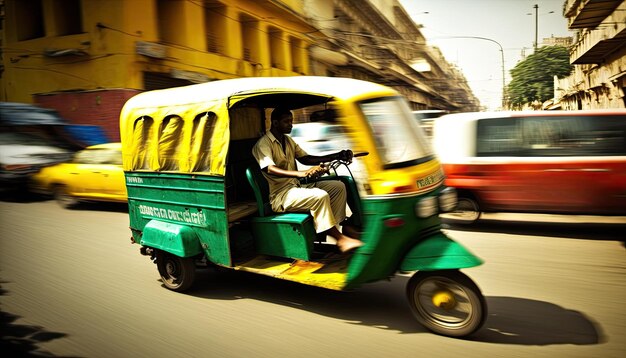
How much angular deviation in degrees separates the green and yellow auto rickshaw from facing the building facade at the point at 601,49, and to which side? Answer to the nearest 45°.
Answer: approximately 90° to its left

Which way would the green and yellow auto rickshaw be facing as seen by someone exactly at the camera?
facing the viewer and to the right of the viewer

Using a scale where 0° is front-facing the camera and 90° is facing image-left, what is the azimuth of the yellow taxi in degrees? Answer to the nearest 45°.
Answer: approximately 90°

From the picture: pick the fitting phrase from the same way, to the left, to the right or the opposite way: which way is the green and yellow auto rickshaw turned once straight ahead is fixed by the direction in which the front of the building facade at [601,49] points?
the opposite way

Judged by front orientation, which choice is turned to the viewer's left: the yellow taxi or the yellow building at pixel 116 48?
the yellow taxi

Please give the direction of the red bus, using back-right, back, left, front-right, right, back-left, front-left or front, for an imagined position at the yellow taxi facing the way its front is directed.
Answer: back-left

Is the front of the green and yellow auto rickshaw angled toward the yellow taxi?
no

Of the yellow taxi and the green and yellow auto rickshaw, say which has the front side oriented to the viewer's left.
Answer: the yellow taxi

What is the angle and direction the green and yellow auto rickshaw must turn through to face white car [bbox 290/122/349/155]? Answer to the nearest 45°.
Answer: approximately 135° to its left

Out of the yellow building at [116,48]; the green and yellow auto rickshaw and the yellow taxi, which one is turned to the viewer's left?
the yellow taxi

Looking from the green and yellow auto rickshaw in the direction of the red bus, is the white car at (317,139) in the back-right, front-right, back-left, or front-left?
front-left

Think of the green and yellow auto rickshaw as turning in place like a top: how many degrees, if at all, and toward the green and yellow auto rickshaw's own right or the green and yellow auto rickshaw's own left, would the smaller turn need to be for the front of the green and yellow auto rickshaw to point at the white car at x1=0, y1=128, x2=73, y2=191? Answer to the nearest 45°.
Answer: approximately 180°

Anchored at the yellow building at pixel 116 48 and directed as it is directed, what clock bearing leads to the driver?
The driver is roughly at 1 o'clock from the yellow building.

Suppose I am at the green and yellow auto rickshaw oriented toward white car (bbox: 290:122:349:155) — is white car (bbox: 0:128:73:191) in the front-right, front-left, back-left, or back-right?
front-left

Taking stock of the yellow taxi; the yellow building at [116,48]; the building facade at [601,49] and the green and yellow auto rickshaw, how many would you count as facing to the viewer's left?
2

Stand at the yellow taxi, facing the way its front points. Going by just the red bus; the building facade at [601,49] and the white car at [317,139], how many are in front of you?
0
